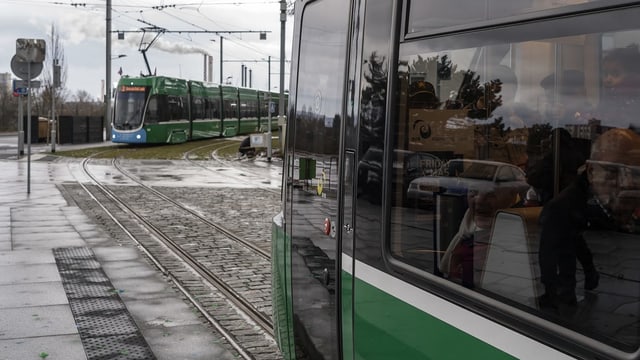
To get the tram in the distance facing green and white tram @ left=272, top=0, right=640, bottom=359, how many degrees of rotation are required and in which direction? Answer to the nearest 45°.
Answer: approximately 45° to its left

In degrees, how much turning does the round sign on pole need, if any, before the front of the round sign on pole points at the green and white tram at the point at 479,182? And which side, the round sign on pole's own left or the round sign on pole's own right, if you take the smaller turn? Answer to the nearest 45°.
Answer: approximately 180°

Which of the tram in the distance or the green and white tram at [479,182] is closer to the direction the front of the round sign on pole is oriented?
the tram in the distance

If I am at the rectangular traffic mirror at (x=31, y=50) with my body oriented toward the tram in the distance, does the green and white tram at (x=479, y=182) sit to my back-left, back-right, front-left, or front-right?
back-right

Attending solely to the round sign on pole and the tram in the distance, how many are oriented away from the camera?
1

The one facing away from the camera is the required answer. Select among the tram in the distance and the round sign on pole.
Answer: the round sign on pole

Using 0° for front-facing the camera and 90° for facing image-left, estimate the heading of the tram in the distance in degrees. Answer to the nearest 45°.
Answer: approximately 45°

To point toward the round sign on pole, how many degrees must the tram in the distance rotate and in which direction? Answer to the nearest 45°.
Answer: approximately 45° to its left

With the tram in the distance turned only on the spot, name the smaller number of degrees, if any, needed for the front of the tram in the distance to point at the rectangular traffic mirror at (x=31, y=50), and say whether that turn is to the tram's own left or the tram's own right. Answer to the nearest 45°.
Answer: approximately 45° to the tram's own left

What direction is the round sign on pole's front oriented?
away from the camera
